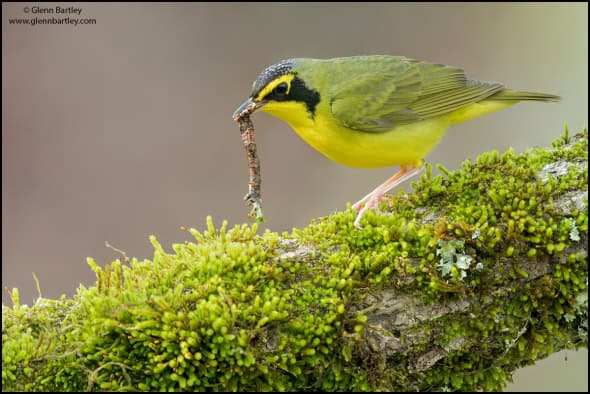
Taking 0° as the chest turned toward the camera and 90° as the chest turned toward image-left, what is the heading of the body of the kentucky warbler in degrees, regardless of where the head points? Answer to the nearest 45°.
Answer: approximately 90°
